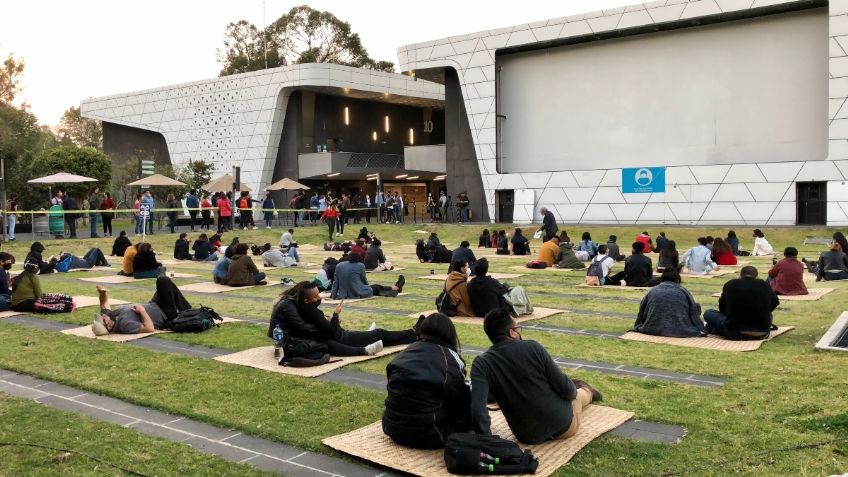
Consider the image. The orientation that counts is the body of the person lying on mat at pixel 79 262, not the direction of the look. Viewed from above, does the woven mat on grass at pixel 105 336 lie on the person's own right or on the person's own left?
on the person's own right

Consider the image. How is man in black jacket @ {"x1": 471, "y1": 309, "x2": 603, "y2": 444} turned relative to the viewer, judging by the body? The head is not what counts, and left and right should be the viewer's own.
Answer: facing away from the viewer and to the right of the viewer

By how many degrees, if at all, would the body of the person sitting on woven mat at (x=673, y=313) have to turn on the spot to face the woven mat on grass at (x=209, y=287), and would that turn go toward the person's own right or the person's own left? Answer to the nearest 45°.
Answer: approximately 90° to the person's own left

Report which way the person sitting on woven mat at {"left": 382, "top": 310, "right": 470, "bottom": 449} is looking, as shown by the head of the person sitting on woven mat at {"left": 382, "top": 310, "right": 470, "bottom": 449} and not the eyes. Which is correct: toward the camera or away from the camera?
away from the camera

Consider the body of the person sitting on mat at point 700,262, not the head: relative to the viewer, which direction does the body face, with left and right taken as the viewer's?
facing away from the viewer

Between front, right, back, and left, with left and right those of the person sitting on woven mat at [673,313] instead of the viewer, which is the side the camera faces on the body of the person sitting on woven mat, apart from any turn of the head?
back

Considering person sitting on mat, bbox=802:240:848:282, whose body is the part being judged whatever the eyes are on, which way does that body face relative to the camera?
away from the camera

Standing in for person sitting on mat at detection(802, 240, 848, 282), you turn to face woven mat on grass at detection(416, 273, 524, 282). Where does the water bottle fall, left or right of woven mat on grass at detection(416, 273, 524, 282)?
left

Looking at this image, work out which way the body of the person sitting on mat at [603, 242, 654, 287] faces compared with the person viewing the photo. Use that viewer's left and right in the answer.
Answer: facing away from the viewer and to the left of the viewer

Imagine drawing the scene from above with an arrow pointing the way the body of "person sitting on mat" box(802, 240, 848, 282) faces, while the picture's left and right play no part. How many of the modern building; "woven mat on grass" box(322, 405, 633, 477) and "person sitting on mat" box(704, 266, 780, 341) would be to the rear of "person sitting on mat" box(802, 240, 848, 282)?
2

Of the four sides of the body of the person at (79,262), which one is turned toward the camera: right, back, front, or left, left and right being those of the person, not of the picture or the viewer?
right

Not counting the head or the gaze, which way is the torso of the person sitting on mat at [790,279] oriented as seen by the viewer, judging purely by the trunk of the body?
away from the camera

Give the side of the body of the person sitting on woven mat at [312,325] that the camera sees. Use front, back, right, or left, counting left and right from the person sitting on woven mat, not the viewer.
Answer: right

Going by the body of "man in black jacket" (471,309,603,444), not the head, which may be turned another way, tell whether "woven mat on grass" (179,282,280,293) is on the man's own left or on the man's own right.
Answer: on the man's own left
